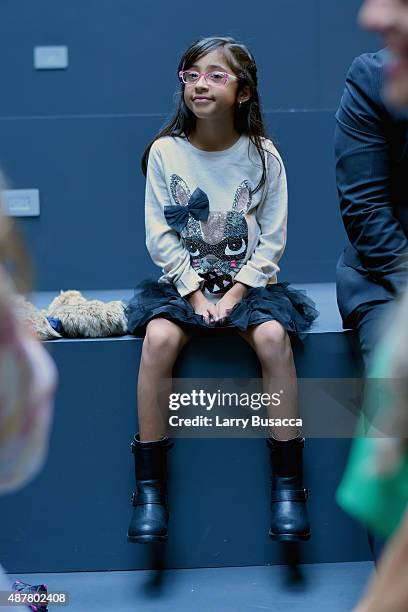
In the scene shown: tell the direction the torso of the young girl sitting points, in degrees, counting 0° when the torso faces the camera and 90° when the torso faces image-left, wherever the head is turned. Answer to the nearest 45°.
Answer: approximately 0°

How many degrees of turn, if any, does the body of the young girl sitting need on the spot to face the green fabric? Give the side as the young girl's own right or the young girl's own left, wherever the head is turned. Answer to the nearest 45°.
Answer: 0° — they already face it
